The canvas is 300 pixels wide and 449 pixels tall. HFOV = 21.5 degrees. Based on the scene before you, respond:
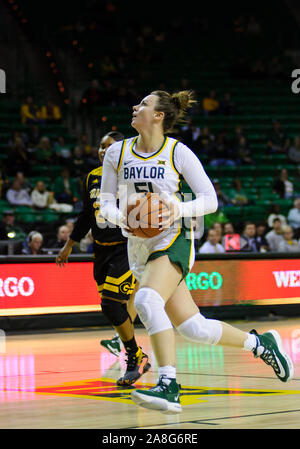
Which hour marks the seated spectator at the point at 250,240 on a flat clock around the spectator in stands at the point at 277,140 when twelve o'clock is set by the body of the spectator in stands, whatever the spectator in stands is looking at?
The seated spectator is roughly at 12 o'clock from the spectator in stands.

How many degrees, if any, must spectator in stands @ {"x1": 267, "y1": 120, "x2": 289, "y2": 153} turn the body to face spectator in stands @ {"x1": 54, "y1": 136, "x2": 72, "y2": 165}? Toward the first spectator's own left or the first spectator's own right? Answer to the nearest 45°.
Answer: approximately 45° to the first spectator's own right

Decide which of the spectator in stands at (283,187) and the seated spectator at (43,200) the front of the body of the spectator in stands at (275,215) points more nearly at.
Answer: the seated spectator

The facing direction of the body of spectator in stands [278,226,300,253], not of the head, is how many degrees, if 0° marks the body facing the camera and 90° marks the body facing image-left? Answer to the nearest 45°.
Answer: approximately 0°

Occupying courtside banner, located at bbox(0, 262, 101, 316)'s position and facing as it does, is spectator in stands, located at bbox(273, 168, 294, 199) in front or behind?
behind

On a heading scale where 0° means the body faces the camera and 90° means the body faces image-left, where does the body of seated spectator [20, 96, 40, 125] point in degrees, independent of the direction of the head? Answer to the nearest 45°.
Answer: approximately 0°

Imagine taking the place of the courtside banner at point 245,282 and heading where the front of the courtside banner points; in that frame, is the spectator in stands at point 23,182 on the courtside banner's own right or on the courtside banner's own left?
on the courtside banner's own right

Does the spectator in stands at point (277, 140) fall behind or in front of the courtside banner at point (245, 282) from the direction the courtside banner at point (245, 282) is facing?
behind

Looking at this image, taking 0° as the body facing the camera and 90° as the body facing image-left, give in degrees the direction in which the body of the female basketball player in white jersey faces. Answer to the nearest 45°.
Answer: approximately 45°

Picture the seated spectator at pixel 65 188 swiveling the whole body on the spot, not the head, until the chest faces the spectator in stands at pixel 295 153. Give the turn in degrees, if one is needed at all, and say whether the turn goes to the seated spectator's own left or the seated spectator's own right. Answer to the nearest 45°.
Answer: approximately 135° to the seated spectator's own left

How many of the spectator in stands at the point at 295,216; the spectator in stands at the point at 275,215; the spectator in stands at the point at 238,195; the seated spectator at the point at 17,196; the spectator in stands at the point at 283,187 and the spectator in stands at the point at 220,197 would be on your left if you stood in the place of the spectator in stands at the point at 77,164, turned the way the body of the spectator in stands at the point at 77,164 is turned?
5
